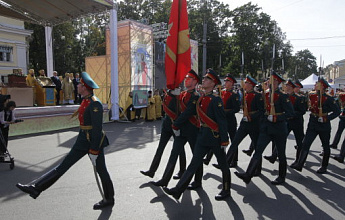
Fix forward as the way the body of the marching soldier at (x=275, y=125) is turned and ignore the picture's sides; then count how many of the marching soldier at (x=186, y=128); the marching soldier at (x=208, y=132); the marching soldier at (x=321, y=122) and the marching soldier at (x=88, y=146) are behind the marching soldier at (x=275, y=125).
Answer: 1

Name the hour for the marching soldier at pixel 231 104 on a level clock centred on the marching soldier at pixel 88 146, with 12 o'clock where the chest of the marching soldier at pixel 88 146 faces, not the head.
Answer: the marching soldier at pixel 231 104 is roughly at 5 o'clock from the marching soldier at pixel 88 146.

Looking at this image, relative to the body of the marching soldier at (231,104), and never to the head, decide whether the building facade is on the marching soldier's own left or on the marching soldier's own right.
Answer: on the marching soldier's own right

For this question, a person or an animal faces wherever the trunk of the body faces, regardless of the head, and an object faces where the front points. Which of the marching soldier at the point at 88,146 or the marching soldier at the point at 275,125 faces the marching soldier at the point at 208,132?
the marching soldier at the point at 275,125

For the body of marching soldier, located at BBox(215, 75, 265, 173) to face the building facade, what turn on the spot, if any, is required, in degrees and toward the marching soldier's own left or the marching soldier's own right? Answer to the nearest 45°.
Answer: approximately 90° to the marching soldier's own right

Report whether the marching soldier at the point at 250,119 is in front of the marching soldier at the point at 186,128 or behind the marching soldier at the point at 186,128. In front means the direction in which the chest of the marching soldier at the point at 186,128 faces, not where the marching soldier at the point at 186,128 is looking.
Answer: behind

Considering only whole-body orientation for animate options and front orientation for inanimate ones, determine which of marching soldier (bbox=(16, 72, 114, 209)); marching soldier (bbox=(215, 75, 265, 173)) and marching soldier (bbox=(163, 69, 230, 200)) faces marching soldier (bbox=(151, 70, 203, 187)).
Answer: marching soldier (bbox=(215, 75, 265, 173))

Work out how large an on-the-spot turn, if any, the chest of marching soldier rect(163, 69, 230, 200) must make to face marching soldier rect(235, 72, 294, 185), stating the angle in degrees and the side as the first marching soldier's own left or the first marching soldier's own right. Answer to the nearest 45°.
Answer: approximately 180°

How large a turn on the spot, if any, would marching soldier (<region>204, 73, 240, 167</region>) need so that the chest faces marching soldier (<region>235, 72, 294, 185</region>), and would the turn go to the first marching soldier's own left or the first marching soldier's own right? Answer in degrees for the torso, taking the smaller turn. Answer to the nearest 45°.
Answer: approximately 90° to the first marching soldier's own left

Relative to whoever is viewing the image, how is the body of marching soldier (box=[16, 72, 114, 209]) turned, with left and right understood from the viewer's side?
facing to the left of the viewer

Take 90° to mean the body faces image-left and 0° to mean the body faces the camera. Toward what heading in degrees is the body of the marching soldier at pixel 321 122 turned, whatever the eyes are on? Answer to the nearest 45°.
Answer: approximately 45°

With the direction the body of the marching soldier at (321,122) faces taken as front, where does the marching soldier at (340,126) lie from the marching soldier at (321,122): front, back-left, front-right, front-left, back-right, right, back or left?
back-right

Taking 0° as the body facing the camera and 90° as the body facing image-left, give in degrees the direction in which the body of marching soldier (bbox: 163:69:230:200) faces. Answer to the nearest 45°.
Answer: approximately 45°
